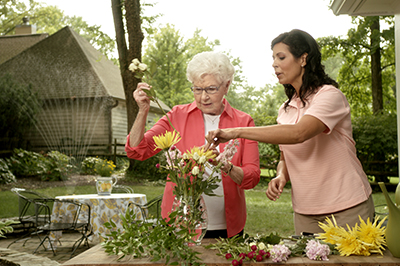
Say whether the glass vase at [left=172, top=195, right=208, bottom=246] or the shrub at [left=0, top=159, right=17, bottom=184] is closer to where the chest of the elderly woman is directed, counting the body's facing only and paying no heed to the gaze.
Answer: the glass vase

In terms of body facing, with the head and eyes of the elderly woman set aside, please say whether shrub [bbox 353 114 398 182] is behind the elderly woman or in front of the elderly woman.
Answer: behind

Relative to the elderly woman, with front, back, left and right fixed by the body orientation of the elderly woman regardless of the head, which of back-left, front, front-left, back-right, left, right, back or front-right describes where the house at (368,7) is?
back-left

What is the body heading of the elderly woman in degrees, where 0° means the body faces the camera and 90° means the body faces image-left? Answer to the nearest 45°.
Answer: approximately 0°

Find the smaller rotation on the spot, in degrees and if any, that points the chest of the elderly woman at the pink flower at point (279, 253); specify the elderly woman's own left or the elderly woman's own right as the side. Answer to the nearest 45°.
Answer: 0° — they already face it

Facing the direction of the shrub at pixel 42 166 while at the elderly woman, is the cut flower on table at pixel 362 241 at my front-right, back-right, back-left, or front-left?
back-right

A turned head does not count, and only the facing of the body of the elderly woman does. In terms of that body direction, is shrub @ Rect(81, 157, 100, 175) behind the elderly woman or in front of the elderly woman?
behind

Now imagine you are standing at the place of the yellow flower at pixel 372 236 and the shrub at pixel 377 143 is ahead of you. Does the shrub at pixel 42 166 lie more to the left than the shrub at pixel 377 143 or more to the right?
left
